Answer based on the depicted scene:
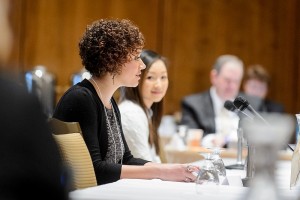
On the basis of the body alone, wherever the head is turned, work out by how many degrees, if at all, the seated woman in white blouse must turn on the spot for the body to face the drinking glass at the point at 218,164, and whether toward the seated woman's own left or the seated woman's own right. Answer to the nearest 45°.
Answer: approximately 45° to the seated woman's own right

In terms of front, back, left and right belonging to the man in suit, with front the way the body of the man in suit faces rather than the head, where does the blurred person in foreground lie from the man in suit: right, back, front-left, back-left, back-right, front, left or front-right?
front-right

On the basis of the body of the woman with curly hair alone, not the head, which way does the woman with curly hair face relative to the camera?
to the viewer's right

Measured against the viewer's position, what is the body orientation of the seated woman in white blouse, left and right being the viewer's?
facing the viewer and to the right of the viewer

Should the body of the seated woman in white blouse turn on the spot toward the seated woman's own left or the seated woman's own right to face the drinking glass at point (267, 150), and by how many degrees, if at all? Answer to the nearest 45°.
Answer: approximately 45° to the seated woman's own right

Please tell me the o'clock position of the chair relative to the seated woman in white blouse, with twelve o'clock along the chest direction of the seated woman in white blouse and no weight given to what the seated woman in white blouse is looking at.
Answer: The chair is roughly at 2 o'clock from the seated woman in white blouse.

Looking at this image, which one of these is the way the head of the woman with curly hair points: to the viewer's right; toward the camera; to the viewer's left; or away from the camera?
to the viewer's right

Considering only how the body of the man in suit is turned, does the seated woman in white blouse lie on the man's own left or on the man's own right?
on the man's own right
